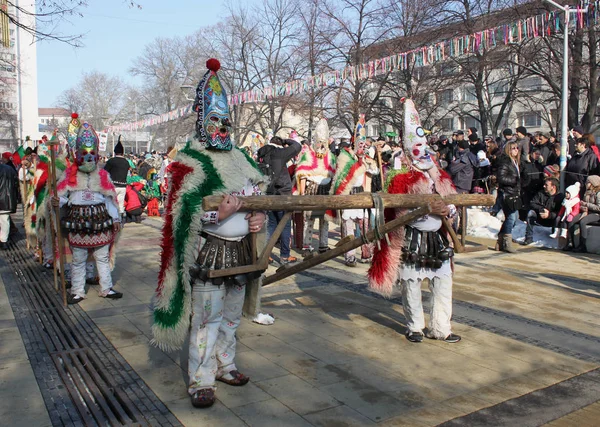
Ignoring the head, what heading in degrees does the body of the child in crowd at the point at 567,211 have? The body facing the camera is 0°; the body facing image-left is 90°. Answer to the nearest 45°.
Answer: approximately 45°

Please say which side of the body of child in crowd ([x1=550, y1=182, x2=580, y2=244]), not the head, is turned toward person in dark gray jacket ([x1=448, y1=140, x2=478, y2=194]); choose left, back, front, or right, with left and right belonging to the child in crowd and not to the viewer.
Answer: right

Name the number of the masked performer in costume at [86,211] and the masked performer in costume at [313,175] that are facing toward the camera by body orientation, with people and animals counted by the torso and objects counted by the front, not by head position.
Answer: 2

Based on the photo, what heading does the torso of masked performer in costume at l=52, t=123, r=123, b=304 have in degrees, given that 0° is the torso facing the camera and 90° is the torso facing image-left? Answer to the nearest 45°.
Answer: approximately 0°

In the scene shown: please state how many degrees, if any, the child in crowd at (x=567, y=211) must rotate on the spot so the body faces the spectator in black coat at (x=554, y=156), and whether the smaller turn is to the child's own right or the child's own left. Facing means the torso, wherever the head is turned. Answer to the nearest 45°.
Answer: approximately 135° to the child's own right

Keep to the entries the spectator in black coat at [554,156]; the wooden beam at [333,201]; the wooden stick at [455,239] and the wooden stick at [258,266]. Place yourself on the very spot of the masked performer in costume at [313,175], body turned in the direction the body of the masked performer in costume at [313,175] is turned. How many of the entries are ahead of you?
3

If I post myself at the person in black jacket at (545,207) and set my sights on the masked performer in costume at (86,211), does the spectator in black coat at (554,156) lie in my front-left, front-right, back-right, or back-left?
back-right
